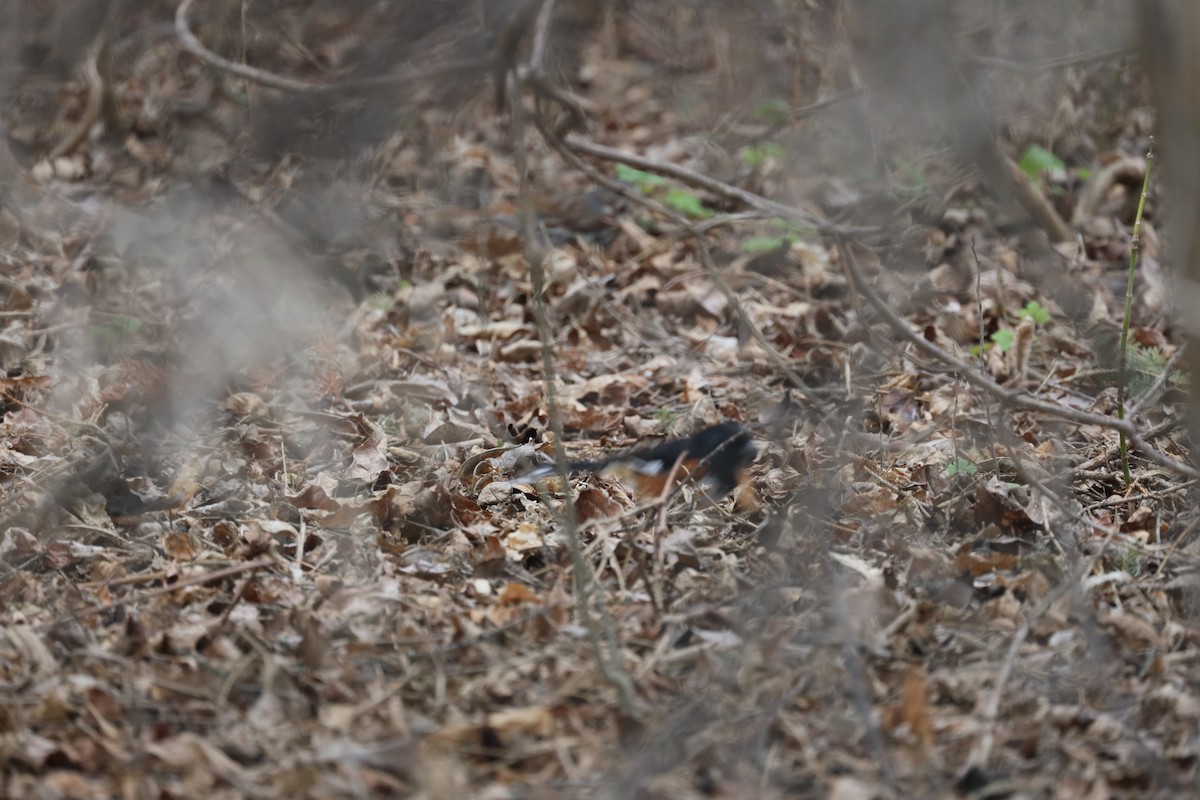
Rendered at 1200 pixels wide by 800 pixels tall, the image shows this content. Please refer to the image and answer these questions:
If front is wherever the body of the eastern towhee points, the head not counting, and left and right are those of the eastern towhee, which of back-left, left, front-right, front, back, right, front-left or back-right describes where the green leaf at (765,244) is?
left

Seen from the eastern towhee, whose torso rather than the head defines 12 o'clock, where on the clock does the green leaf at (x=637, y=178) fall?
The green leaf is roughly at 9 o'clock from the eastern towhee.

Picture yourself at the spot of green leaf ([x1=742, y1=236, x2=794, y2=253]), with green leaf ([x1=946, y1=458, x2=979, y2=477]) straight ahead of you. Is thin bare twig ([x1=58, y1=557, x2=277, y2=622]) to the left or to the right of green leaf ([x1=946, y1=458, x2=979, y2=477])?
right

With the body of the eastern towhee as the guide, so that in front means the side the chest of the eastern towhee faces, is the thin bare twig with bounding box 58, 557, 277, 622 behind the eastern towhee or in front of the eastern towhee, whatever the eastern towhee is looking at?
behind

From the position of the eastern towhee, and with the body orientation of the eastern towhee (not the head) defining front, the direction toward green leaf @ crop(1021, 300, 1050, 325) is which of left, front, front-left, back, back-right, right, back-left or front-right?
front-left

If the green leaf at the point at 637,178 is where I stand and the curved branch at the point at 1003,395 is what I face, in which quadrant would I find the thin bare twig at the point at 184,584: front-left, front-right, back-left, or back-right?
front-right

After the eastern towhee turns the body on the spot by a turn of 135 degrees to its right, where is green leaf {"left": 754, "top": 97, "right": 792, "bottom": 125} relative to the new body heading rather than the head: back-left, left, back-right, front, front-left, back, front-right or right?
back-right

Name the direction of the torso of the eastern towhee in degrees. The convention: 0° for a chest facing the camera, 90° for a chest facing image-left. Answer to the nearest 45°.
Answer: approximately 270°

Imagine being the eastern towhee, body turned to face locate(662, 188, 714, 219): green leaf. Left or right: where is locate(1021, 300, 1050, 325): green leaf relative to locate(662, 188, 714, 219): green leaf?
right

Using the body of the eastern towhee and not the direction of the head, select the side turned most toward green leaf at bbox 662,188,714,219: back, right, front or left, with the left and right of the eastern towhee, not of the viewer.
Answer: left

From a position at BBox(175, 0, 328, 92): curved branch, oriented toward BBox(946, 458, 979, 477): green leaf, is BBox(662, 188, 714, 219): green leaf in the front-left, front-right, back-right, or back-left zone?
front-left
